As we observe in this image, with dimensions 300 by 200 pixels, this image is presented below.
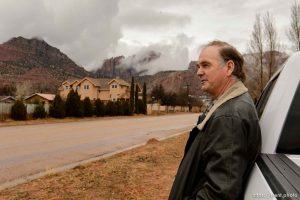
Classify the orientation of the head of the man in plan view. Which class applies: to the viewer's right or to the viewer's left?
to the viewer's left

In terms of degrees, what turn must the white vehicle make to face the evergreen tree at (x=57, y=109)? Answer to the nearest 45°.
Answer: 0° — it already faces it

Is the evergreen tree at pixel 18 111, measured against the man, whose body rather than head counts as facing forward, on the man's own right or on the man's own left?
on the man's own right

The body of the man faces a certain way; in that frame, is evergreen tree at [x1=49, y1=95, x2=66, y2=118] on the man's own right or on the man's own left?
on the man's own right

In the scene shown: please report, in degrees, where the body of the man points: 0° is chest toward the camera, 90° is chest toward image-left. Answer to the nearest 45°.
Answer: approximately 90°

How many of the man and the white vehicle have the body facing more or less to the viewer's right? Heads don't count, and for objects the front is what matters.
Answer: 0

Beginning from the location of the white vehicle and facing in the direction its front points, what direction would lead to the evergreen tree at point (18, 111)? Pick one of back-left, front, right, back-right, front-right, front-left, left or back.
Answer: front
